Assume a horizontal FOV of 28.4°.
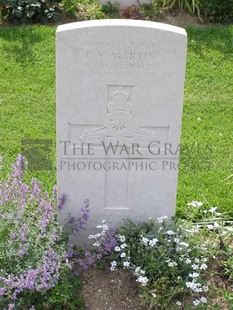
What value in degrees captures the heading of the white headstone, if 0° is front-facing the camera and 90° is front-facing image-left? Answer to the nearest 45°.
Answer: approximately 0°

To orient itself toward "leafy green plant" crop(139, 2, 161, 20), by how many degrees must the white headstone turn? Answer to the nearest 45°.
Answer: approximately 180°

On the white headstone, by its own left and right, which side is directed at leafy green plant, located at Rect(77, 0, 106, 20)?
back

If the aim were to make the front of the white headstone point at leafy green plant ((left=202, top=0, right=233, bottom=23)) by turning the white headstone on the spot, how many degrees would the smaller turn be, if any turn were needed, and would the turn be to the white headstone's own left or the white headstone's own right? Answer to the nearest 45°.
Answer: approximately 180°

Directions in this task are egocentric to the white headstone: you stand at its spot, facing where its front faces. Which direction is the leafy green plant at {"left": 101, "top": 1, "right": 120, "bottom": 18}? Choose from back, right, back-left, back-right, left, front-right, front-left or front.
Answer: back

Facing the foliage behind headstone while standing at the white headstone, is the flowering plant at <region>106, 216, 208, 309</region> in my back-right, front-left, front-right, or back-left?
back-right

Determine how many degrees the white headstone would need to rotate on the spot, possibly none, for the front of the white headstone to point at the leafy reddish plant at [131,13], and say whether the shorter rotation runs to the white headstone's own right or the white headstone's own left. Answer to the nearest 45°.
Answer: approximately 180°

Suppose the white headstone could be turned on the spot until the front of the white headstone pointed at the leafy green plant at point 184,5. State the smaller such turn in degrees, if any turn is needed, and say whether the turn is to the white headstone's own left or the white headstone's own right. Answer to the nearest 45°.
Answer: approximately 180°
